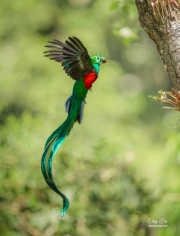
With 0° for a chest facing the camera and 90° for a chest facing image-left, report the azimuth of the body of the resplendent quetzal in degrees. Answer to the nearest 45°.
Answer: approximately 270°
